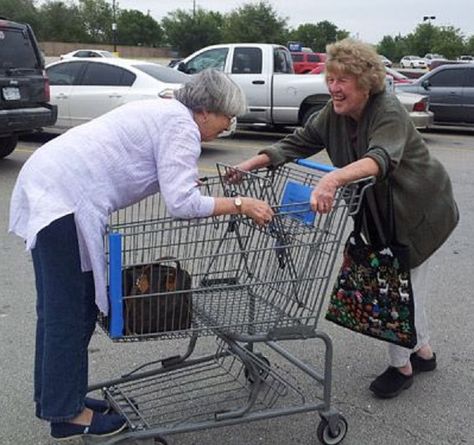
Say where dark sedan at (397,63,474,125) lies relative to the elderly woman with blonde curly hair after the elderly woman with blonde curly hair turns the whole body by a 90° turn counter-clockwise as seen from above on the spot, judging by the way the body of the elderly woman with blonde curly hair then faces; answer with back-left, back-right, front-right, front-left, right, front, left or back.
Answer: back-left

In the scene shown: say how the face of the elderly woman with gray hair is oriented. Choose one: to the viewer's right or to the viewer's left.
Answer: to the viewer's right

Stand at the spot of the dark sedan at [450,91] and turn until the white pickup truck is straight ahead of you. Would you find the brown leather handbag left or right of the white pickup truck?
left

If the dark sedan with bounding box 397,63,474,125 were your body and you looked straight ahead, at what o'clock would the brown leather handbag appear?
The brown leather handbag is roughly at 9 o'clock from the dark sedan.

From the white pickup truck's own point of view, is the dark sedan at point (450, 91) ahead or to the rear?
to the rear

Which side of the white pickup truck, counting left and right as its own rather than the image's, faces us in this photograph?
left

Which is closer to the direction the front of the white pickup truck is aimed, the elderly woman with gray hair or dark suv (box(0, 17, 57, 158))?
the dark suv

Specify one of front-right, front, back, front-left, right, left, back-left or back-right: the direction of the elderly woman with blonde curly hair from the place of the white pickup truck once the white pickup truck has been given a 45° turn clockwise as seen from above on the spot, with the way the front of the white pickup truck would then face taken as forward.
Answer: back-left

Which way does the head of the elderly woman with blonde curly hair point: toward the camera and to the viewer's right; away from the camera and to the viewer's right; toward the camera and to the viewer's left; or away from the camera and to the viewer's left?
toward the camera and to the viewer's left

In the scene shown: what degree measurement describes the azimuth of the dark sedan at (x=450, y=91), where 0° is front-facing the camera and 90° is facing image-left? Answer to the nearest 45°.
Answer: approximately 90°

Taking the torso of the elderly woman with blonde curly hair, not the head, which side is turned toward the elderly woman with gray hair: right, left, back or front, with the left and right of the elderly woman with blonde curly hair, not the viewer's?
front

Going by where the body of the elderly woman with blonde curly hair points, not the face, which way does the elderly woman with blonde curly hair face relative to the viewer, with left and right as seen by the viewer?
facing the viewer and to the left of the viewer

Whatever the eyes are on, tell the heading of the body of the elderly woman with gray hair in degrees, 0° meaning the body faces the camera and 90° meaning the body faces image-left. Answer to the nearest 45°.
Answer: approximately 270°

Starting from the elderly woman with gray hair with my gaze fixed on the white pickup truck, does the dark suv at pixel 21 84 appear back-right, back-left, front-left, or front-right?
front-left
